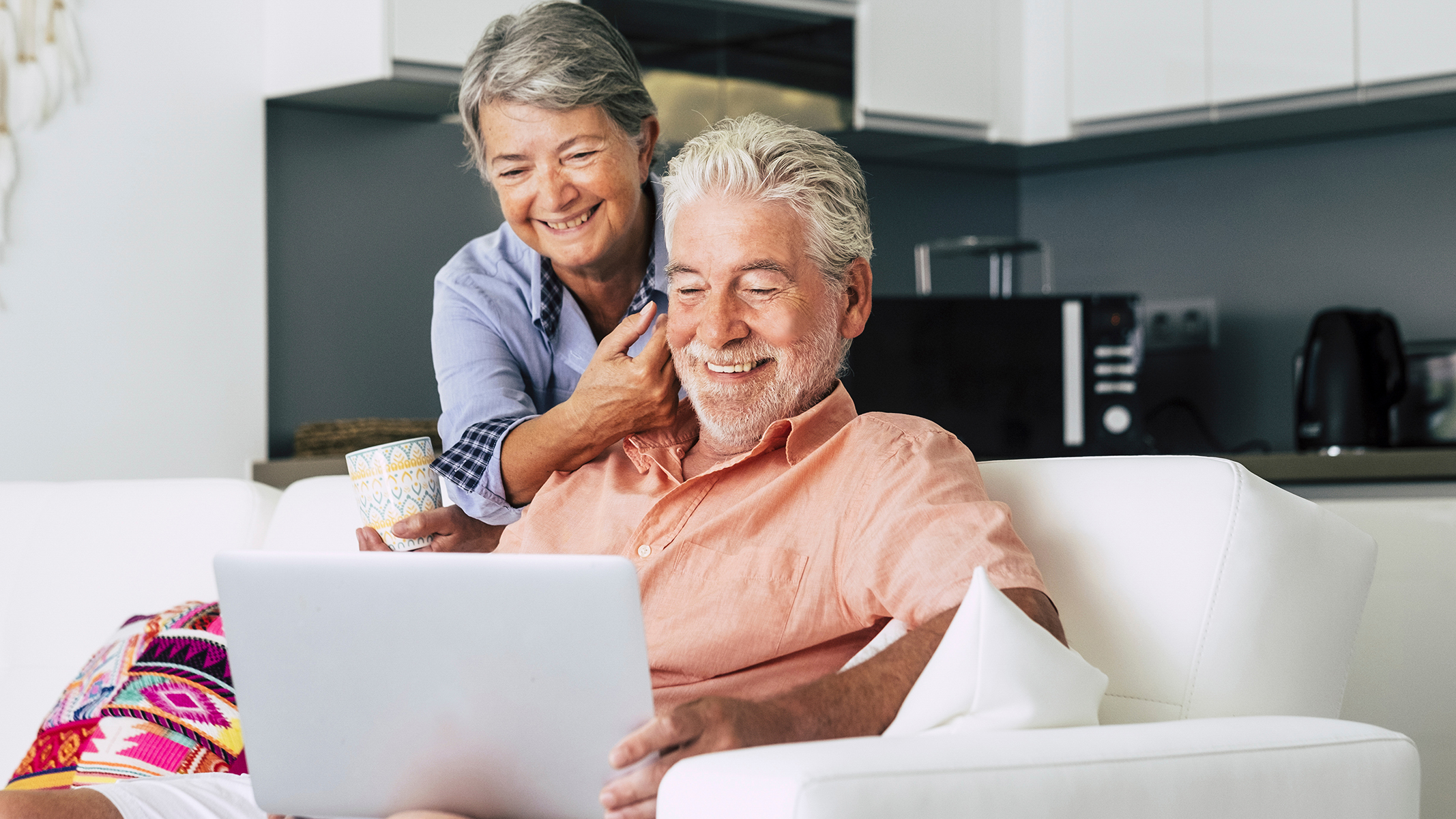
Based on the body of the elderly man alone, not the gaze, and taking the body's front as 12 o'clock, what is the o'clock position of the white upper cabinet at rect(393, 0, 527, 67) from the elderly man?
The white upper cabinet is roughly at 4 o'clock from the elderly man.

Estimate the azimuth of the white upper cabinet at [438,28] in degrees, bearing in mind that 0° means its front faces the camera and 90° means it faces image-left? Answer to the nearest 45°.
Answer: approximately 315°

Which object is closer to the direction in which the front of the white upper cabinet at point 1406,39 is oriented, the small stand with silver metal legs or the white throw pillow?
the white throw pillow

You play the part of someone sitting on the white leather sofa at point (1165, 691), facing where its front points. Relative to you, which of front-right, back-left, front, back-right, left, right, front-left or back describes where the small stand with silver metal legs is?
back-right

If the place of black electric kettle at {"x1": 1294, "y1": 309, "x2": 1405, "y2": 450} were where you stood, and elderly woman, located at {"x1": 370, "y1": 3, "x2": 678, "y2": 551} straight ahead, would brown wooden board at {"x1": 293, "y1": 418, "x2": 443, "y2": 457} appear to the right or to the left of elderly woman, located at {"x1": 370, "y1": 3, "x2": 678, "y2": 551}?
right
